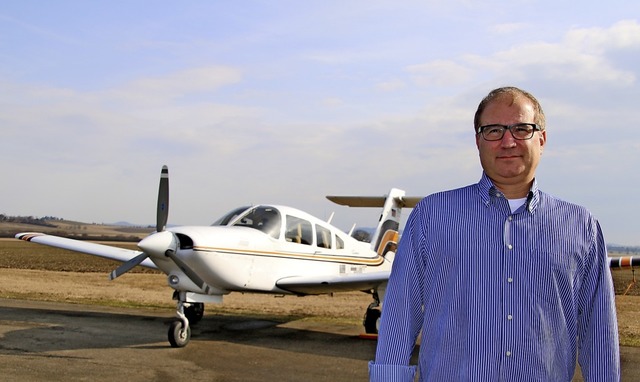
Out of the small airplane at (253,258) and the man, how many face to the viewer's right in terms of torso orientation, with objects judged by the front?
0

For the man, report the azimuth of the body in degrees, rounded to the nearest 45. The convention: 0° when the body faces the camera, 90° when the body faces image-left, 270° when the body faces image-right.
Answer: approximately 0°

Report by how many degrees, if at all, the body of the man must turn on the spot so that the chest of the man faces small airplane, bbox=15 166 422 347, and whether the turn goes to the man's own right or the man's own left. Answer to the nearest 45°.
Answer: approximately 135° to the man's own right

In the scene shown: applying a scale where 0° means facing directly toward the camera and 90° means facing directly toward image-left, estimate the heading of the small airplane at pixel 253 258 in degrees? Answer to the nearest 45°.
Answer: approximately 45°

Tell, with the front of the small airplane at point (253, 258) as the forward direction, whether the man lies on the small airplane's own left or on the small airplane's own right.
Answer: on the small airplane's own left
